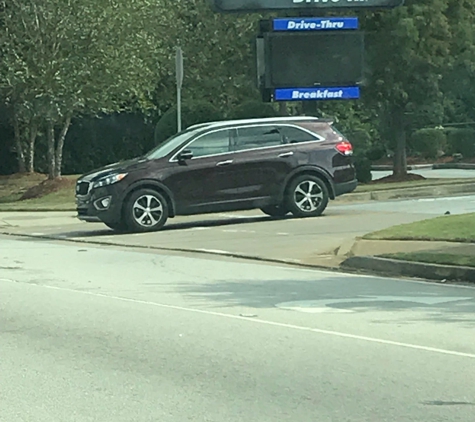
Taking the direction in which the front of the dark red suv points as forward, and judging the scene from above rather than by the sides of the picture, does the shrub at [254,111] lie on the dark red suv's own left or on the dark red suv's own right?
on the dark red suv's own right

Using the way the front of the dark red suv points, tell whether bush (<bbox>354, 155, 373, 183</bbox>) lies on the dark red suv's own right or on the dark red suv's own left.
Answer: on the dark red suv's own right

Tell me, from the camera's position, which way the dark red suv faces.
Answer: facing to the left of the viewer

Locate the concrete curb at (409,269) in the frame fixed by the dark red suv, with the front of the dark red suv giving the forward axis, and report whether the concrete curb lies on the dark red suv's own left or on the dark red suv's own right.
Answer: on the dark red suv's own left

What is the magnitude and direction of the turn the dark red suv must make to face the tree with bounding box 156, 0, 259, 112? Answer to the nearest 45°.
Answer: approximately 90° to its right

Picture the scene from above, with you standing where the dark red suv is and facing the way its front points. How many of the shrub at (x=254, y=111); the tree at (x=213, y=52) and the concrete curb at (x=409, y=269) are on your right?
2

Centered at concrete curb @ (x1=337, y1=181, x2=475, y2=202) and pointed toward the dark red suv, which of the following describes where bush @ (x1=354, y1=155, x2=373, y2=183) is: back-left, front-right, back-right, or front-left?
back-right

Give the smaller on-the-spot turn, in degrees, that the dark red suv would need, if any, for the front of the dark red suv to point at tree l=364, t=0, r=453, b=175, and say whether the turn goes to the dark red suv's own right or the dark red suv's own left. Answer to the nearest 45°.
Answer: approximately 135° to the dark red suv's own right

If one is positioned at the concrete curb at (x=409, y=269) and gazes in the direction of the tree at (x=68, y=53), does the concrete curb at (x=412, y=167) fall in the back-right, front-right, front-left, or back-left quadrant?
front-right

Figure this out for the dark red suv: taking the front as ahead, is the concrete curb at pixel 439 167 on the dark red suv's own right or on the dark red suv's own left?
on the dark red suv's own right

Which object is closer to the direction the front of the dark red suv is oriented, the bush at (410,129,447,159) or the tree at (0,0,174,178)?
the tree
